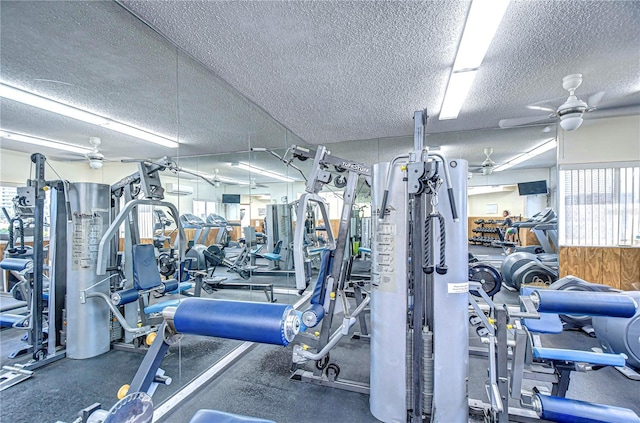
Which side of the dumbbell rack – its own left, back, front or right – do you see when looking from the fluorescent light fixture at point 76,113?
front

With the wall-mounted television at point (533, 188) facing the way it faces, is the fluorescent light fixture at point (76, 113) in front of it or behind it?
in front

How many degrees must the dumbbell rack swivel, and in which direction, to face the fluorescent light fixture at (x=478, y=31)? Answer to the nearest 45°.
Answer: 0° — it already faces it

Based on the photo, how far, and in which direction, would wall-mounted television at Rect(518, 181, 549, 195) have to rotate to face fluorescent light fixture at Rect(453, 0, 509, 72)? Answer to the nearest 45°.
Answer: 0° — it already faces it

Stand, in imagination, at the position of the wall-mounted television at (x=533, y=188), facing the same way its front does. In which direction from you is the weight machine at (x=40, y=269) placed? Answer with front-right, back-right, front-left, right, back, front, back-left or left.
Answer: front-right

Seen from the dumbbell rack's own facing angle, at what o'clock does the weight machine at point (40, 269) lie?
The weight machine is roughly at 1 o'clock from the dumbbell rack.

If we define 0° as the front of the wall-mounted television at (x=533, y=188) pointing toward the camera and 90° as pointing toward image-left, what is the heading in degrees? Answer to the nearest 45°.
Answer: approximately 0°

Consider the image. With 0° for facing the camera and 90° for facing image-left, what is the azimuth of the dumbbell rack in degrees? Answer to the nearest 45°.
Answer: approximately 0°

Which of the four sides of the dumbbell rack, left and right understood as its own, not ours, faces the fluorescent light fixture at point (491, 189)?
front

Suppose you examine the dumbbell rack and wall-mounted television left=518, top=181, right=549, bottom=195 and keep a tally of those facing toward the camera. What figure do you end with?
2
